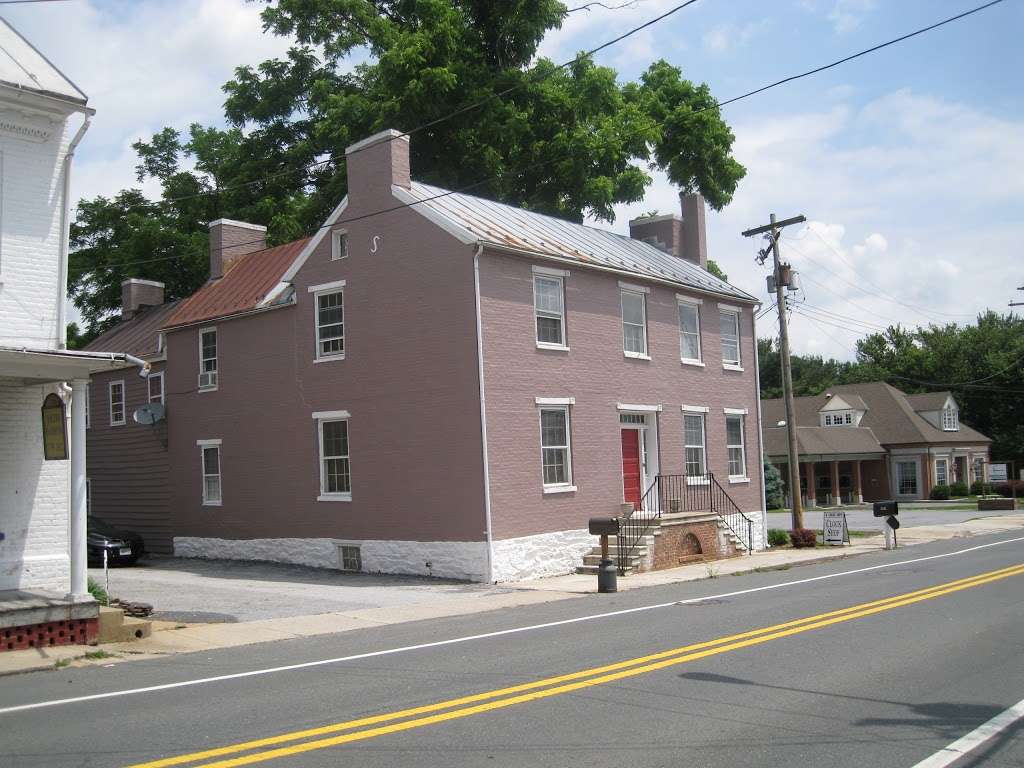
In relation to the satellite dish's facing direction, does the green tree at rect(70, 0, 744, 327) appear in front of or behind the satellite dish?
behind

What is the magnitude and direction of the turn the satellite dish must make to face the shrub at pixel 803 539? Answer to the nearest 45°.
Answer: approximately 135° to its left

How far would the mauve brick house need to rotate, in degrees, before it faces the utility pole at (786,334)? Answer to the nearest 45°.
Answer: approximately 90° to its left

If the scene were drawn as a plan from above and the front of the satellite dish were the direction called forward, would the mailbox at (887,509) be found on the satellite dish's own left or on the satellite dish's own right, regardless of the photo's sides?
on the satellite dish's own left

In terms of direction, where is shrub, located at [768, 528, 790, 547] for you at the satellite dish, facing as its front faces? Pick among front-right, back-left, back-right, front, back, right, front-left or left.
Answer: back-left

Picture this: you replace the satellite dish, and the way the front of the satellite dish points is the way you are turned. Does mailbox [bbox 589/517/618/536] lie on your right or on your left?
on your left

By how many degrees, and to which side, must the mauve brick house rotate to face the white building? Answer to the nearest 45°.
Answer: approximately 90° to its right

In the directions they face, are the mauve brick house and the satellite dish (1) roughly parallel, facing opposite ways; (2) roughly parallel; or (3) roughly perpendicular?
roughly perpendicular

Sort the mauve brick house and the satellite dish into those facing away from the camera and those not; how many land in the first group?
0
